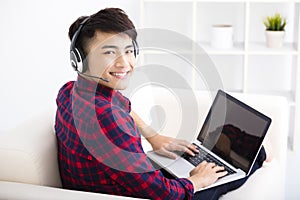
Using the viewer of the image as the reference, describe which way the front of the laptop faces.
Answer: facing the viewer and to the left of the viewer

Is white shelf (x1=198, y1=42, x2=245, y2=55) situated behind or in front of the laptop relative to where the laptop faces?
behind

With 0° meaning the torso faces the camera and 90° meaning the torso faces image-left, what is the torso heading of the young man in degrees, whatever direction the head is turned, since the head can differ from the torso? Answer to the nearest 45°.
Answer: approximately 225°

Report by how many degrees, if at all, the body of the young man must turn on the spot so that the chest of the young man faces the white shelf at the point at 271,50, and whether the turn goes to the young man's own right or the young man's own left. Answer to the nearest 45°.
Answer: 0° — they already face it

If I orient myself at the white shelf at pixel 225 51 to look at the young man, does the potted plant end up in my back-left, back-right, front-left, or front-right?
back-left

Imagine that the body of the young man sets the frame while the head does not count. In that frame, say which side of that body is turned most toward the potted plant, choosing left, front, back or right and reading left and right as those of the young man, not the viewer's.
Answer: front
